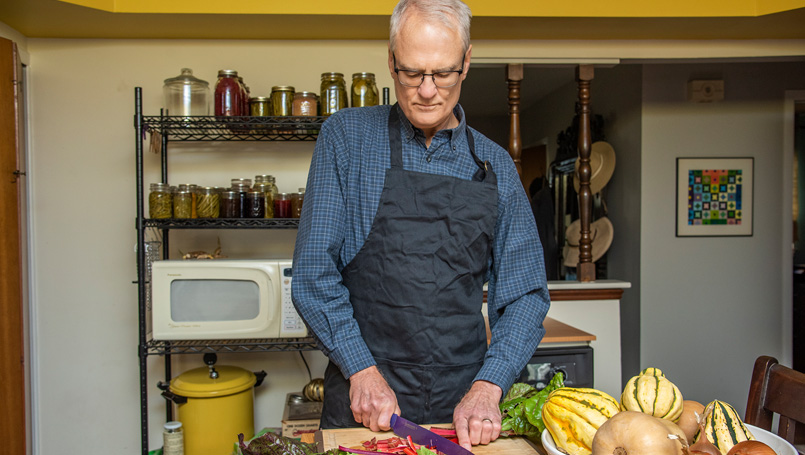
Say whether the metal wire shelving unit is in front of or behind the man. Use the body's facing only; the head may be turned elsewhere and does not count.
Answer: behind

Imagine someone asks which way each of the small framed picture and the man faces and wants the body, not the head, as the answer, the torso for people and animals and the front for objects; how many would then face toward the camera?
2

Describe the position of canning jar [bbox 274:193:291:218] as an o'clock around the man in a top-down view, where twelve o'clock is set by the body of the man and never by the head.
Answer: The canning jar is roughly at 5 o'clock from the man.

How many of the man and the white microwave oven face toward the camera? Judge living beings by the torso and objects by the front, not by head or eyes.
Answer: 2

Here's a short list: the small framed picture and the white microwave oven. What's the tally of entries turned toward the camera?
2

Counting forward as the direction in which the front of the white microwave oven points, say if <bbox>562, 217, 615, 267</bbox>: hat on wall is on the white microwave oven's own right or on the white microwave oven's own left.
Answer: on the white microwave oven's own left

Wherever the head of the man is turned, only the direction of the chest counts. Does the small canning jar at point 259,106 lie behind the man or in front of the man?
behind

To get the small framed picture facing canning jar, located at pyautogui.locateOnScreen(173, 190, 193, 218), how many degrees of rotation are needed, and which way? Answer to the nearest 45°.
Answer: approximately 45° to its right
